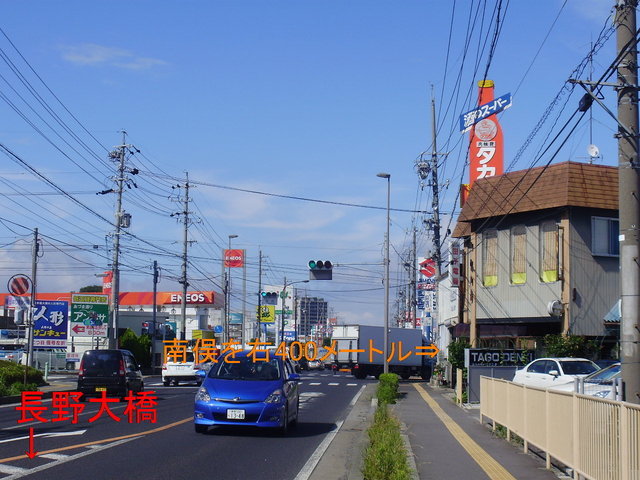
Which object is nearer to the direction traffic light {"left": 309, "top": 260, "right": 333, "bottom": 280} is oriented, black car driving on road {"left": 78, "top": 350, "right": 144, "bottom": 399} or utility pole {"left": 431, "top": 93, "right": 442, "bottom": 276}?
the black car driving on road

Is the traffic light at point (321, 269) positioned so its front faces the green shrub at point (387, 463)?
yes

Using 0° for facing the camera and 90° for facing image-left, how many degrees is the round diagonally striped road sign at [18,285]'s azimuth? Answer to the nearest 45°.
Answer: approximately 0°

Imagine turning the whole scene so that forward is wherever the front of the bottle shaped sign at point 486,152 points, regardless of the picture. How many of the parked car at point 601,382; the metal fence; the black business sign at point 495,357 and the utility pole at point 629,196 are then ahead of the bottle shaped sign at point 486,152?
4

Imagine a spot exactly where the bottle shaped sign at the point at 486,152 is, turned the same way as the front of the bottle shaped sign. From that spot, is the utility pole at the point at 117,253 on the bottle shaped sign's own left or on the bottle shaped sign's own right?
on the bottle shaped sign's own right
